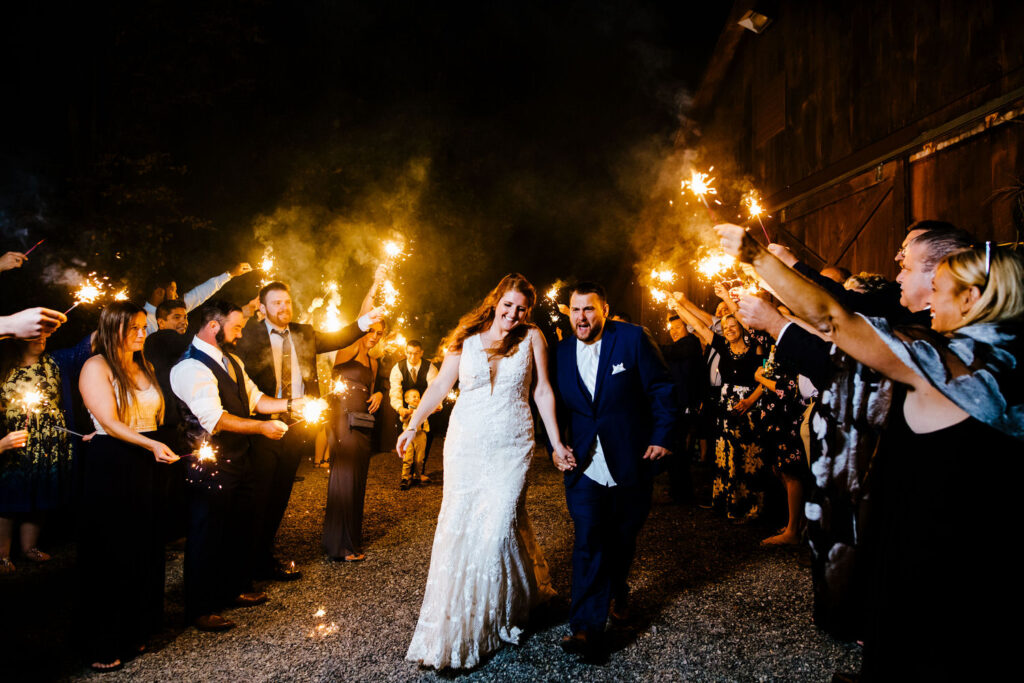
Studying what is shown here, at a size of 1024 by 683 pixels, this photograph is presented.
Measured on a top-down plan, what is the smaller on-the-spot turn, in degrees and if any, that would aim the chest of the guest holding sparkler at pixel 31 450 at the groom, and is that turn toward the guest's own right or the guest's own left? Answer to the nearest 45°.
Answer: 0° — they already face them

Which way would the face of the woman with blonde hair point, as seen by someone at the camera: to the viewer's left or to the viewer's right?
to the viewer's left

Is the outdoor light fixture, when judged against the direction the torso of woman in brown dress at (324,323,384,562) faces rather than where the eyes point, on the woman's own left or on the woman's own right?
on the woman's own left

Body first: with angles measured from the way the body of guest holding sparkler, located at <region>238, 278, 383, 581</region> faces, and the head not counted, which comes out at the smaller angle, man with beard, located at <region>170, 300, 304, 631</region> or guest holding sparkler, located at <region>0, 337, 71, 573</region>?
the man with beard

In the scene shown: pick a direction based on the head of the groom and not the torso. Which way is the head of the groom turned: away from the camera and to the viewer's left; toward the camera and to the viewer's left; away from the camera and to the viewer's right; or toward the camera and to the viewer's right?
toward the camera and to the viewer's left

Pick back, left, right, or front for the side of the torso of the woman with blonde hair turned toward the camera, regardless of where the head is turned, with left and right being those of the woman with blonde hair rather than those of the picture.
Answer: left

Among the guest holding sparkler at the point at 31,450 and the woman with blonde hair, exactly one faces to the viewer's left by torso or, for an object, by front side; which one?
the woman with blonde hair

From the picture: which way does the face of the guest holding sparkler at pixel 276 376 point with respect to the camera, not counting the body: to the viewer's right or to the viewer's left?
to the viewer's right

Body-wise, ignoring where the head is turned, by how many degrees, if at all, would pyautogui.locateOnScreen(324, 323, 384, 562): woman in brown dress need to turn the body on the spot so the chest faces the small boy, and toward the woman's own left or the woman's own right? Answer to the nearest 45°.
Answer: approximately 135° to the woman's own left

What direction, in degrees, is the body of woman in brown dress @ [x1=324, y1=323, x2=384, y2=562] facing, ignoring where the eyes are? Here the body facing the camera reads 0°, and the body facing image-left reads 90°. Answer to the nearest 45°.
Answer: approximately 315°

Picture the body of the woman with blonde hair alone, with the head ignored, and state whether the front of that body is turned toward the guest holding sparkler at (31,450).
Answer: yes

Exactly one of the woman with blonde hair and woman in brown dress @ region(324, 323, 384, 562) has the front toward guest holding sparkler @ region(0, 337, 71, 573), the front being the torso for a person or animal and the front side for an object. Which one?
the woman with blonde hair

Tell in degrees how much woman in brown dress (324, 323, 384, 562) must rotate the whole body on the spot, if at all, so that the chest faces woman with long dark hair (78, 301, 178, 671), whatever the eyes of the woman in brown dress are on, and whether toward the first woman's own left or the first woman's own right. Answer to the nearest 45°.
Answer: approximately 90° to the first woman's own right

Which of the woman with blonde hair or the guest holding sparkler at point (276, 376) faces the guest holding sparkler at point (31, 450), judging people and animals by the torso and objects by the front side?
the woman with blonde hair

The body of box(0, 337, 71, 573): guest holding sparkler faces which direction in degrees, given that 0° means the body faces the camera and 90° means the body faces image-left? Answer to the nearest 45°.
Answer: approximately 315°

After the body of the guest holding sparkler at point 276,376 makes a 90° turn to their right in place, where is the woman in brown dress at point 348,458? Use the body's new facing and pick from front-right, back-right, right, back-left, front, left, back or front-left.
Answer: back
